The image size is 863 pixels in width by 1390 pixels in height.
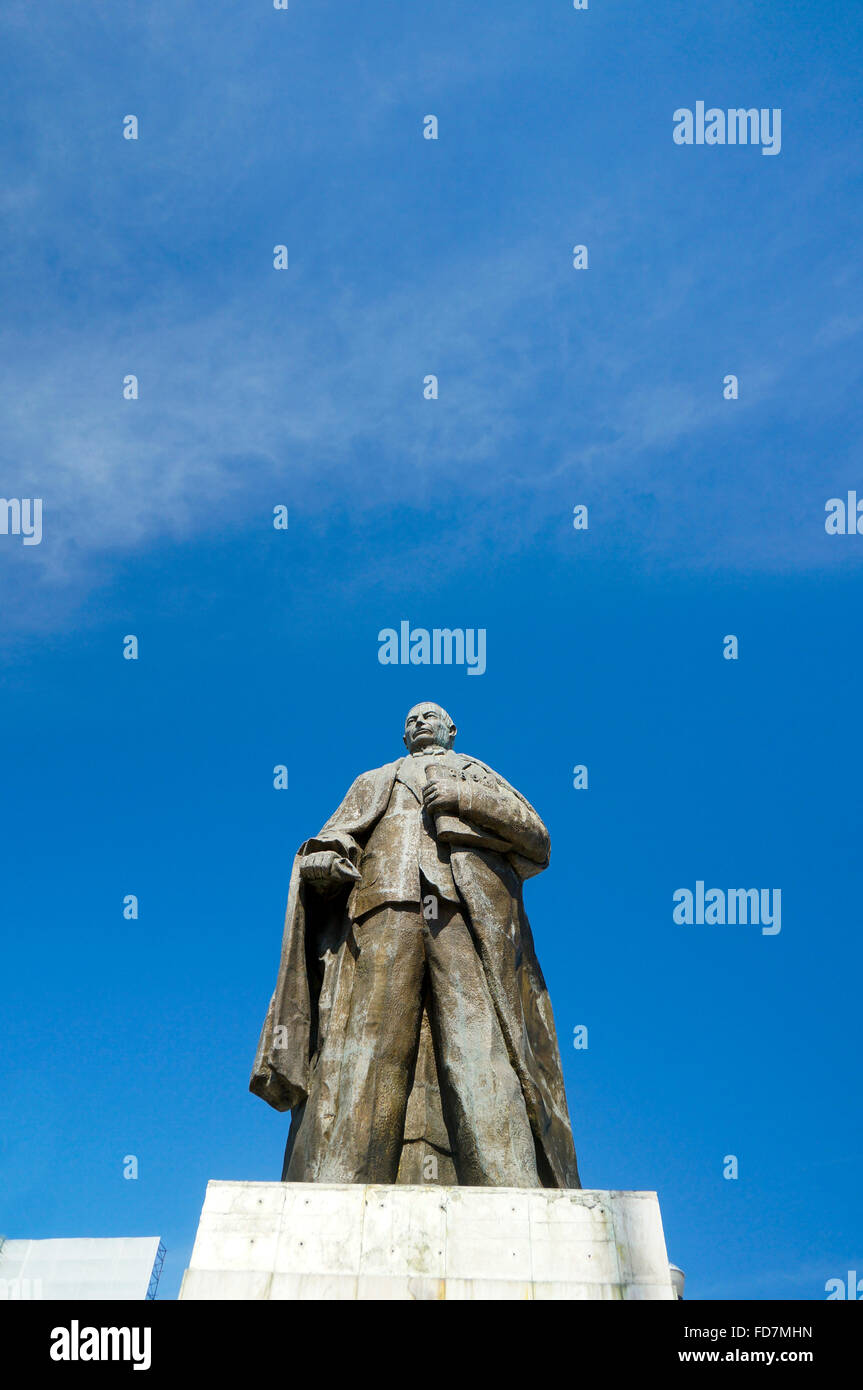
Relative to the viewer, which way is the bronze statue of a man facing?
toward the camera

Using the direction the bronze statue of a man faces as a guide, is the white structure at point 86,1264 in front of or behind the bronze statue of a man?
behind
